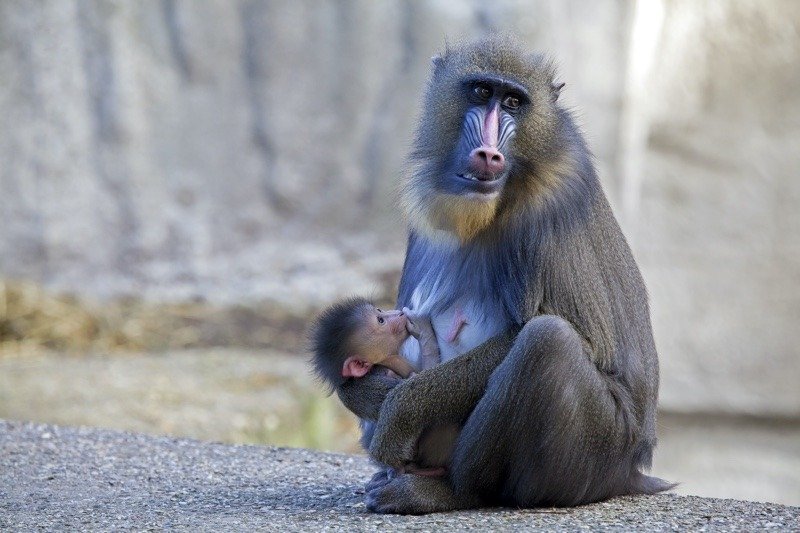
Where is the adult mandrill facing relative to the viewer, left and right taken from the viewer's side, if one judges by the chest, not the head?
facing the viewer and to the left of the viewer
